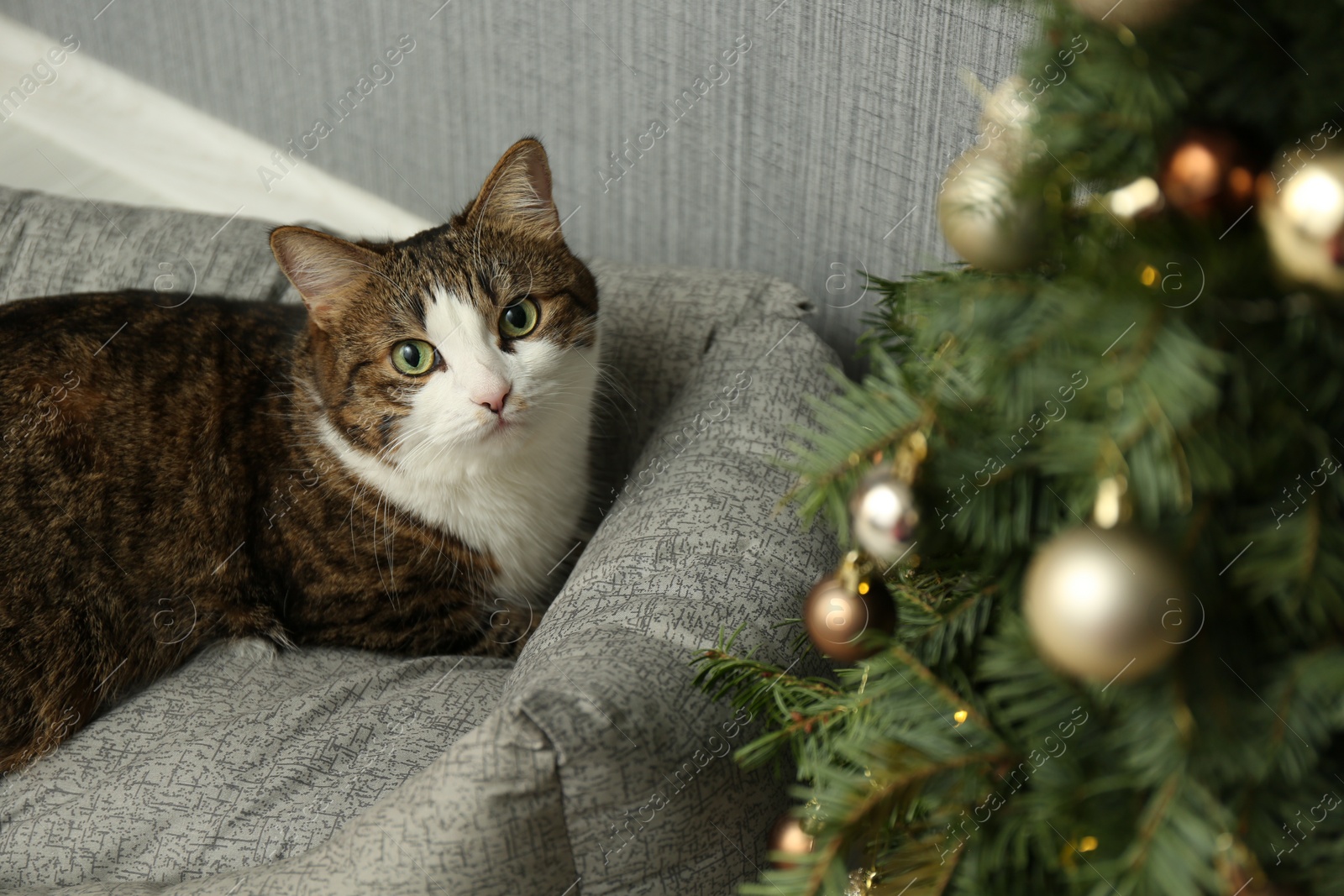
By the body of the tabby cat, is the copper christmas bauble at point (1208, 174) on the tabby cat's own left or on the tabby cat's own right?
on the tabby cat's own right

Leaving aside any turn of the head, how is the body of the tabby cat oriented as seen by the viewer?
to the viewer's right

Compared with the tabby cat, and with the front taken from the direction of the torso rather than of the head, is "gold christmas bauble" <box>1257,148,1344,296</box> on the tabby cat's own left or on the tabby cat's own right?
on the tabby cat's own right

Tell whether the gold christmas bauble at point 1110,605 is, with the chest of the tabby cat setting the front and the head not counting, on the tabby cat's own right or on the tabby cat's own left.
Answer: on the tabby cat's own right

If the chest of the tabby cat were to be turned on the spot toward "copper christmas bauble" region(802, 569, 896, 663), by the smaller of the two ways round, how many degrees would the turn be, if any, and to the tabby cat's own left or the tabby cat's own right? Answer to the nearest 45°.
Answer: approximately 45° to the tabby cat's own right
